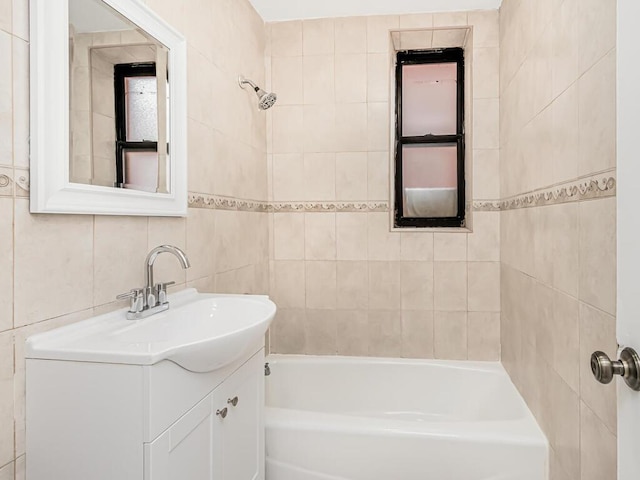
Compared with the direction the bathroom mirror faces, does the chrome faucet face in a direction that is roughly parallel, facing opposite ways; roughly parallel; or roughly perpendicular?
roughly parallel

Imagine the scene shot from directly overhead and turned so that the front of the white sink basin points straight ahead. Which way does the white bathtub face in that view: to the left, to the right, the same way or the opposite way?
to the right

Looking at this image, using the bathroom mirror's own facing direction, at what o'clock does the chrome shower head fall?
The chrome shower head is roughly at 9 o'clock from the bathroom mirror.

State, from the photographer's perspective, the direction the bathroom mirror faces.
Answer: facing the viewer and to the right of the viewer

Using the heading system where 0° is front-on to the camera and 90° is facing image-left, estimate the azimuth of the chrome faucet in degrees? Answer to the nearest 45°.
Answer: approximately 315°

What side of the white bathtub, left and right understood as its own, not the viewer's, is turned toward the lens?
front

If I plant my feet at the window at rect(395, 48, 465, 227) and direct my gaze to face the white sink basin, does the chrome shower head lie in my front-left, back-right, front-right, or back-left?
front-right
